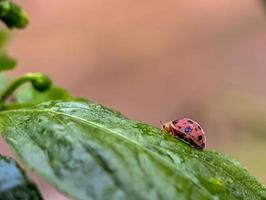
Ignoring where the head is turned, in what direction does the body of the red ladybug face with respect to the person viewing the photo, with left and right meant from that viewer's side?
facing to the left of the viewer
